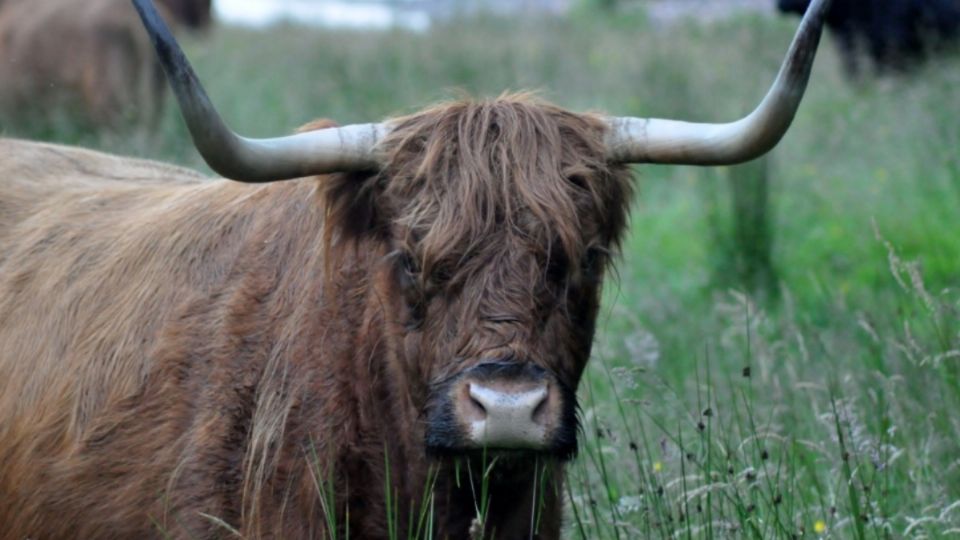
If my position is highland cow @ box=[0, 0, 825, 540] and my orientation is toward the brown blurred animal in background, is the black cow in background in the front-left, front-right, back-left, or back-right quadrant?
front-right

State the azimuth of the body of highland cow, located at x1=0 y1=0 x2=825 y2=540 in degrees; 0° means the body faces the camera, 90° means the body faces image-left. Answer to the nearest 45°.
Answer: approximately 315°

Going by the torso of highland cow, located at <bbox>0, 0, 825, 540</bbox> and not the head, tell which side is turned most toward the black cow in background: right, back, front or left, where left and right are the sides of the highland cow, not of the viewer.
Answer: left

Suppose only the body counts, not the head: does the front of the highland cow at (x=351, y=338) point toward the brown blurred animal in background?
no

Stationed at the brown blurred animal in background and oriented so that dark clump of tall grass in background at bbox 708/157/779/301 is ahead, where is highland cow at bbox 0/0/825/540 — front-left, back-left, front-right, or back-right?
front-right

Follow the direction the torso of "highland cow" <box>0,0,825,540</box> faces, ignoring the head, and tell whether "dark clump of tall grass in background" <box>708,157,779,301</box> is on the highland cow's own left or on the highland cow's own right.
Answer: on the highland cow's own left
